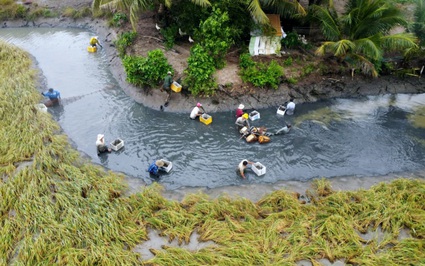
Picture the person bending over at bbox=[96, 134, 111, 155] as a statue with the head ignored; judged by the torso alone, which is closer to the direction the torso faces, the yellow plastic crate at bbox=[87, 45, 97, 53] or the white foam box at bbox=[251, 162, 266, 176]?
the white foam box

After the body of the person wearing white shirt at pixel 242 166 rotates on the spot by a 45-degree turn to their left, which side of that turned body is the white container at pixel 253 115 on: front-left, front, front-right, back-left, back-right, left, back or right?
front-left

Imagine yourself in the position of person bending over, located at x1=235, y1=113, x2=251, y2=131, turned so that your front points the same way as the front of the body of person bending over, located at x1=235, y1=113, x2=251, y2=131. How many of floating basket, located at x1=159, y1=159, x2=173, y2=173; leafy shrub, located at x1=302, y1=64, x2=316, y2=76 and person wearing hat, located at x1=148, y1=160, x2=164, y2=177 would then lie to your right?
2

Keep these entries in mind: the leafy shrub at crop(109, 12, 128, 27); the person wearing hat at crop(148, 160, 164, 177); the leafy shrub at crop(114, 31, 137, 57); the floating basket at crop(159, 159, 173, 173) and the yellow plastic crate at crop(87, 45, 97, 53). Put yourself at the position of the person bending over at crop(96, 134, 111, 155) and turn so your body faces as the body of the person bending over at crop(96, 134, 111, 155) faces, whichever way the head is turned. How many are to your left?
3

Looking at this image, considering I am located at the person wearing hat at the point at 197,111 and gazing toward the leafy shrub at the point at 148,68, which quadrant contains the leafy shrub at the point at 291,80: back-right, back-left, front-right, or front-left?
back-right

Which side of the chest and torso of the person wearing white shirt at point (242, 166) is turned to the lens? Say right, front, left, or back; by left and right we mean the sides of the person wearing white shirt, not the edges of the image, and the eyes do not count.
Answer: right

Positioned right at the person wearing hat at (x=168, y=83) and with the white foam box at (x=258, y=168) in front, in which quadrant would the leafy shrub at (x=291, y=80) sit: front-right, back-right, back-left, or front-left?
front-left

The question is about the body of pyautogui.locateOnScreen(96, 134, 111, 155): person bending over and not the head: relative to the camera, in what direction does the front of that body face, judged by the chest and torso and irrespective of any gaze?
to the viewer's right

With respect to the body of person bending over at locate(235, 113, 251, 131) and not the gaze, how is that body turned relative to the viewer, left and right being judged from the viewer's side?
facing the viewer and to the right of the viewer

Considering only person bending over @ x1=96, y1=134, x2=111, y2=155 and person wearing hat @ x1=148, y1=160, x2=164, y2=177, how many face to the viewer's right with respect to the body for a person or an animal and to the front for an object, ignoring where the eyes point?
2

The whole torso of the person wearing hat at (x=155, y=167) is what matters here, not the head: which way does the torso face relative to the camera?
to the viewer's right

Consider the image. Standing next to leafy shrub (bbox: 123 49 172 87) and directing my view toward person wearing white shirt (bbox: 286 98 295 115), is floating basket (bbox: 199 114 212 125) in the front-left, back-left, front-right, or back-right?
front-right

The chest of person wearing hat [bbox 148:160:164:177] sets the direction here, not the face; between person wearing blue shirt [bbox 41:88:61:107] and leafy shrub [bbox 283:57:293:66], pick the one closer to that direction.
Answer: the leafy shrub

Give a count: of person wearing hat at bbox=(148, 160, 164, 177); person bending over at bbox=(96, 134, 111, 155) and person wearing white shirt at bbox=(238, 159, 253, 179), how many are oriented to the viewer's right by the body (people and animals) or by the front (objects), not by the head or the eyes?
3

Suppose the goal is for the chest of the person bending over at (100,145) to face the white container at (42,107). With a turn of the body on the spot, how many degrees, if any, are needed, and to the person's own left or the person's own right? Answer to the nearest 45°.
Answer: approximately 135° to the person's own left

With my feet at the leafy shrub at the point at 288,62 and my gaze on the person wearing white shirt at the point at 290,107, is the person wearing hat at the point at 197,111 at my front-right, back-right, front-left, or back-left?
front-right
